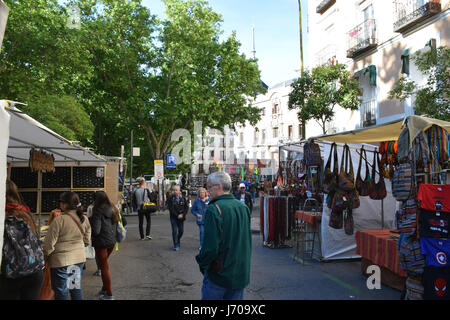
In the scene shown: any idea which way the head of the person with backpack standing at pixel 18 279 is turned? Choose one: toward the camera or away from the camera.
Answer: away from the camera

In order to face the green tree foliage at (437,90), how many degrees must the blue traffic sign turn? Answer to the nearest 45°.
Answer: approximately 45° to its left

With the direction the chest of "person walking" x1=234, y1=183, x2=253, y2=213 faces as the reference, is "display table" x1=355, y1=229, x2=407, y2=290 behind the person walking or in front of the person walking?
in front

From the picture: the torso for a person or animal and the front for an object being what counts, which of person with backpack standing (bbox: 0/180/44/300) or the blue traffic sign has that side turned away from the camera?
the person with backpack standing

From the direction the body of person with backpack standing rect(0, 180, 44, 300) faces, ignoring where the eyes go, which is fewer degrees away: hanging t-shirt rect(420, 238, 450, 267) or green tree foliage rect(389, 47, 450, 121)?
the green tree foliage

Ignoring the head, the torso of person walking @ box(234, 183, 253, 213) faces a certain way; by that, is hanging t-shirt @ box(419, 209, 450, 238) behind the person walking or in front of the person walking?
in front

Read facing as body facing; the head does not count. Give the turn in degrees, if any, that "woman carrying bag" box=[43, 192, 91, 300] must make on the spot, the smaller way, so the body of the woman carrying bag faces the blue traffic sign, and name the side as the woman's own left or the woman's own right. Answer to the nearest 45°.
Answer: approximately 45° to the woman's own right

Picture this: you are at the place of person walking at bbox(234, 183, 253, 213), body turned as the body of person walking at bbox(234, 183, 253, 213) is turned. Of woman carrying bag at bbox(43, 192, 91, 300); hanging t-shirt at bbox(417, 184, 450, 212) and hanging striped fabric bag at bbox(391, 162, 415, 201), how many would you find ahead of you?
3

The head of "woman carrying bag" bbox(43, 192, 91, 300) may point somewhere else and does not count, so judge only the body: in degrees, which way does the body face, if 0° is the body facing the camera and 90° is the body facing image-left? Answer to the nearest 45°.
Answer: approximately 135°

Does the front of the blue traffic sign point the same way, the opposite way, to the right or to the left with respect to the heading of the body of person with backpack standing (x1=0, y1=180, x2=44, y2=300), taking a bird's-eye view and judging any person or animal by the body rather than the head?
the opposite way

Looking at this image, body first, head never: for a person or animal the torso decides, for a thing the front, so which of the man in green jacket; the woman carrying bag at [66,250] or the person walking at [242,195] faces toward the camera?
the person walking

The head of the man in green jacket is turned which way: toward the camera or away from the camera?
away from the camera

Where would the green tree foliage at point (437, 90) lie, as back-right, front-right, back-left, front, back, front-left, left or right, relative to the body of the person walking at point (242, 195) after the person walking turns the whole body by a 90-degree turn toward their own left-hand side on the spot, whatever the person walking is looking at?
front-right

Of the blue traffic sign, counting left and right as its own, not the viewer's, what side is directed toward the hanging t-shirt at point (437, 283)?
front

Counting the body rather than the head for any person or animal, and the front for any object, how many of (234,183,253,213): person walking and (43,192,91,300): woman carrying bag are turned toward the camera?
1
